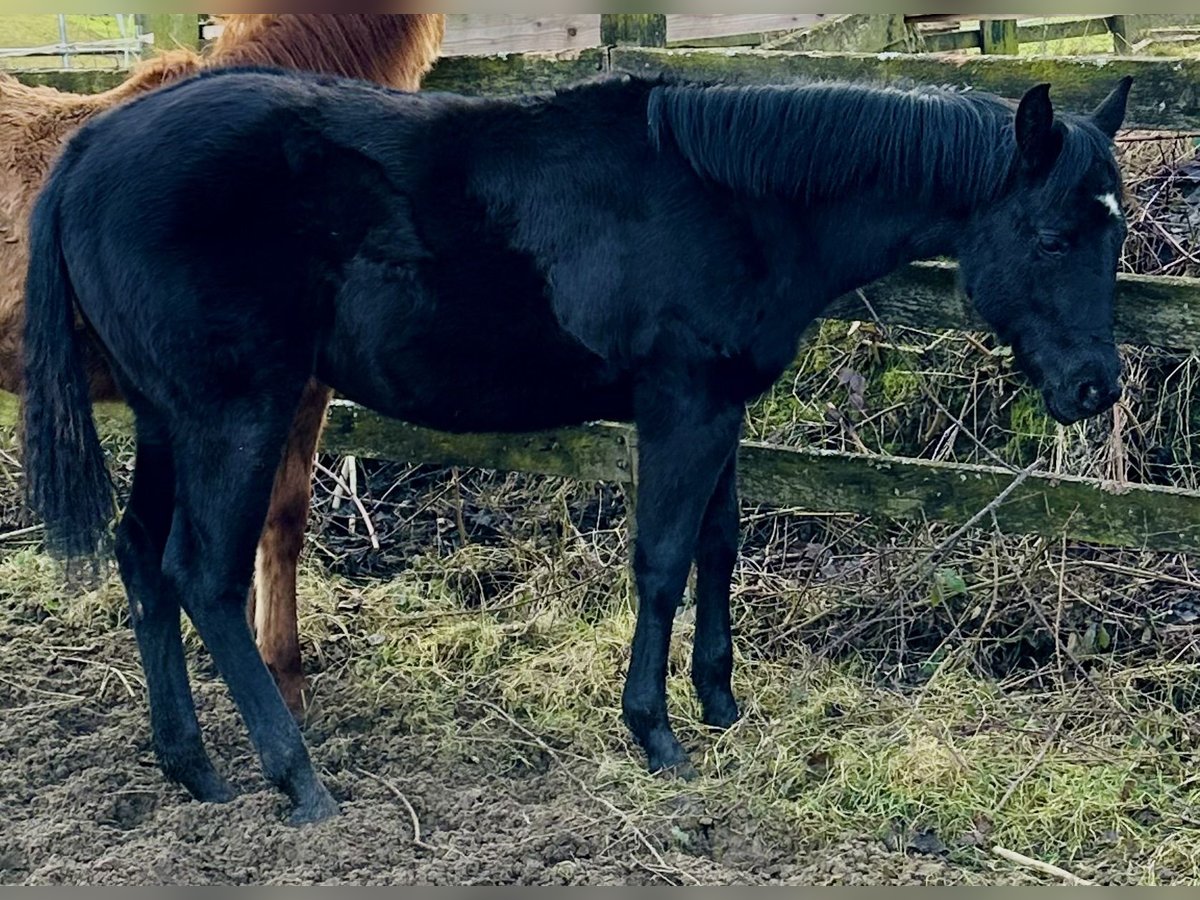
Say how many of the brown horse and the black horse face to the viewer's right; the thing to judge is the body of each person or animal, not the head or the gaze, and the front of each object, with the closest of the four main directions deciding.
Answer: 2

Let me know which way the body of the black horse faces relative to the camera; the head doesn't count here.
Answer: to the viewer's right

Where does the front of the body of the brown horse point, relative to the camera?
to the viewer's right
